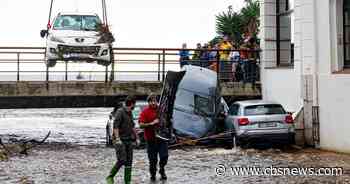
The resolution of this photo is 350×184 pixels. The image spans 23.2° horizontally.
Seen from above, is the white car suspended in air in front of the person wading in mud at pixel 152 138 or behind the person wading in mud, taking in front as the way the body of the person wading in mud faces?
behind

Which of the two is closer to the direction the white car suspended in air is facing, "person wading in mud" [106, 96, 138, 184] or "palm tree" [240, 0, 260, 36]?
the person wading in mud

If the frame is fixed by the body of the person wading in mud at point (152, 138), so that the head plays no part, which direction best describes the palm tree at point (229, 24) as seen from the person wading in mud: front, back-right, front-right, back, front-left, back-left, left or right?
back-left

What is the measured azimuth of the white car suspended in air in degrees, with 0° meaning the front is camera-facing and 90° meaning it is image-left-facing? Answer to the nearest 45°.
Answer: approximately 0°

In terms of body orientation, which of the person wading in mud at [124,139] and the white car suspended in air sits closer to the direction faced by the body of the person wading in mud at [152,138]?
the person wading in mud

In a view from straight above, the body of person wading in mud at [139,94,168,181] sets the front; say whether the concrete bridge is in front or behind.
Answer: behind

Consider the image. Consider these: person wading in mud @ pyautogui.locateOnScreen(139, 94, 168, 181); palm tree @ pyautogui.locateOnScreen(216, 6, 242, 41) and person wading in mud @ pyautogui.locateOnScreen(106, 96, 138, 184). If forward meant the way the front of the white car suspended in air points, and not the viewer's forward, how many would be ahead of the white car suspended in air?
2

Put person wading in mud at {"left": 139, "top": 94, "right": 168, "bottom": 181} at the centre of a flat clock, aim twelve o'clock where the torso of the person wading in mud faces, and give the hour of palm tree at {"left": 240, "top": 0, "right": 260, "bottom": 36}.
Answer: The palm tree is roughly at 8 o'clock from the person wading in mud.

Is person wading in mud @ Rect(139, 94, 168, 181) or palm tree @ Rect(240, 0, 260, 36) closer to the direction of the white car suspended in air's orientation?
the person wading in mud
